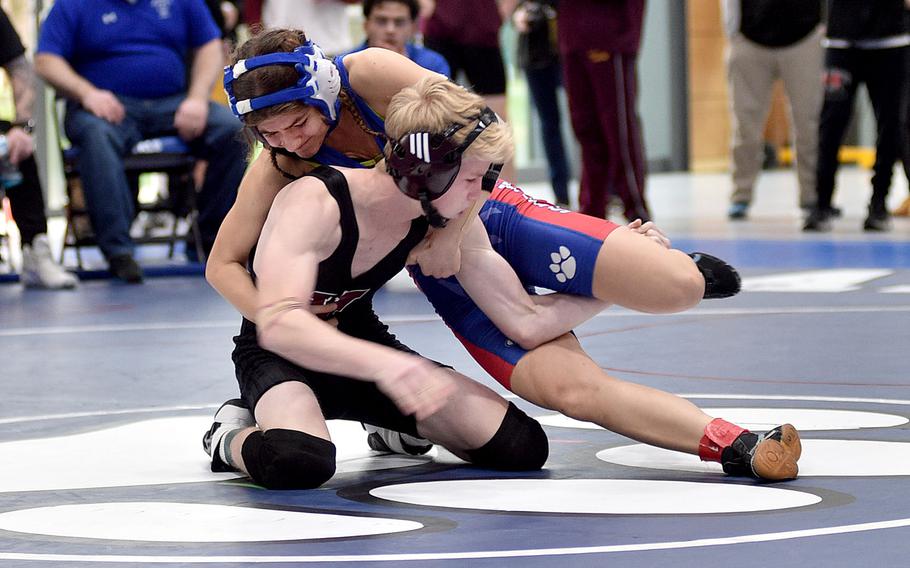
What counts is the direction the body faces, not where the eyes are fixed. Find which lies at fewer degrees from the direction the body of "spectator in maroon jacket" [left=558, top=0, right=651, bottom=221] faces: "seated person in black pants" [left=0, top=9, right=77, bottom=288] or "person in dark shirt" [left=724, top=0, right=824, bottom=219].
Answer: the seated person in black pants

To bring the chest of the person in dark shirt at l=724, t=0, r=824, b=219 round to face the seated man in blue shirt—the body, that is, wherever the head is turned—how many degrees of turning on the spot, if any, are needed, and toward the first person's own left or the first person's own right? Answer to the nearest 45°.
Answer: approximately 45° to the first person's own right

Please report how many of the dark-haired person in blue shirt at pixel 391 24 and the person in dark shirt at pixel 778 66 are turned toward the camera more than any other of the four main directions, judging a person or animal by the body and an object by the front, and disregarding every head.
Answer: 2

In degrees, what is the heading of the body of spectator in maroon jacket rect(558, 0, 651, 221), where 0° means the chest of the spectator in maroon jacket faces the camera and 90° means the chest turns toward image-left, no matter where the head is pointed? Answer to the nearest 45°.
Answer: approximately 45°

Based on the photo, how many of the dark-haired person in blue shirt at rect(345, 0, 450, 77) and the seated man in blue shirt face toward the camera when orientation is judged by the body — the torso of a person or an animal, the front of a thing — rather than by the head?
2

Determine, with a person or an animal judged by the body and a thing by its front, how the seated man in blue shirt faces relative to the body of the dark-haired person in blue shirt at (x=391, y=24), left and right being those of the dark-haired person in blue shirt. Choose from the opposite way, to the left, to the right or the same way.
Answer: the same way

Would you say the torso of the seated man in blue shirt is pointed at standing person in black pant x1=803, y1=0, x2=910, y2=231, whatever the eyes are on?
no

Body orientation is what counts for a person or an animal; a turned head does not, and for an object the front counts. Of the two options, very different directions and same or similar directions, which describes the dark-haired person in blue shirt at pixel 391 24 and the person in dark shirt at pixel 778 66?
same or similar directions

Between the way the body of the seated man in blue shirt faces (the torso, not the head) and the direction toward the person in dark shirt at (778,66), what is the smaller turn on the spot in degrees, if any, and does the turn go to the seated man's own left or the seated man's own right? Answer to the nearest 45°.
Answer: approximately 90° to the seated man's own left

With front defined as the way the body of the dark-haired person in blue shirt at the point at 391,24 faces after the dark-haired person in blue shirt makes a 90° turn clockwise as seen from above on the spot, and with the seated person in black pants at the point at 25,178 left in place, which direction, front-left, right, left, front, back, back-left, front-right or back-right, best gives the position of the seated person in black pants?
front

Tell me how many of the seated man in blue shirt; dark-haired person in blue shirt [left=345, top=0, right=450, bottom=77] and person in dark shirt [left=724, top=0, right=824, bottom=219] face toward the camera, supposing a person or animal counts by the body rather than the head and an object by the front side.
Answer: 3

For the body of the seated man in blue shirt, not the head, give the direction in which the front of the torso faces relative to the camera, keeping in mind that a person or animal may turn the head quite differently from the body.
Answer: toward the camera

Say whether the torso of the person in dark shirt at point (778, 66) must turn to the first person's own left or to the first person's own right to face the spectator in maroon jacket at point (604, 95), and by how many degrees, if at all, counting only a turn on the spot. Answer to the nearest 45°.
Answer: approximately 45° to the first person's own right

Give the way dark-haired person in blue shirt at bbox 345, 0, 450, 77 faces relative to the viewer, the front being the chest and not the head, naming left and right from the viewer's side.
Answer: facing the viewer

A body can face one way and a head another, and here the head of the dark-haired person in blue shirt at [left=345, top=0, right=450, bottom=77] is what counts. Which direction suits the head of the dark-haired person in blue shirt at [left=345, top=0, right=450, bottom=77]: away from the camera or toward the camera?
toward the camera
